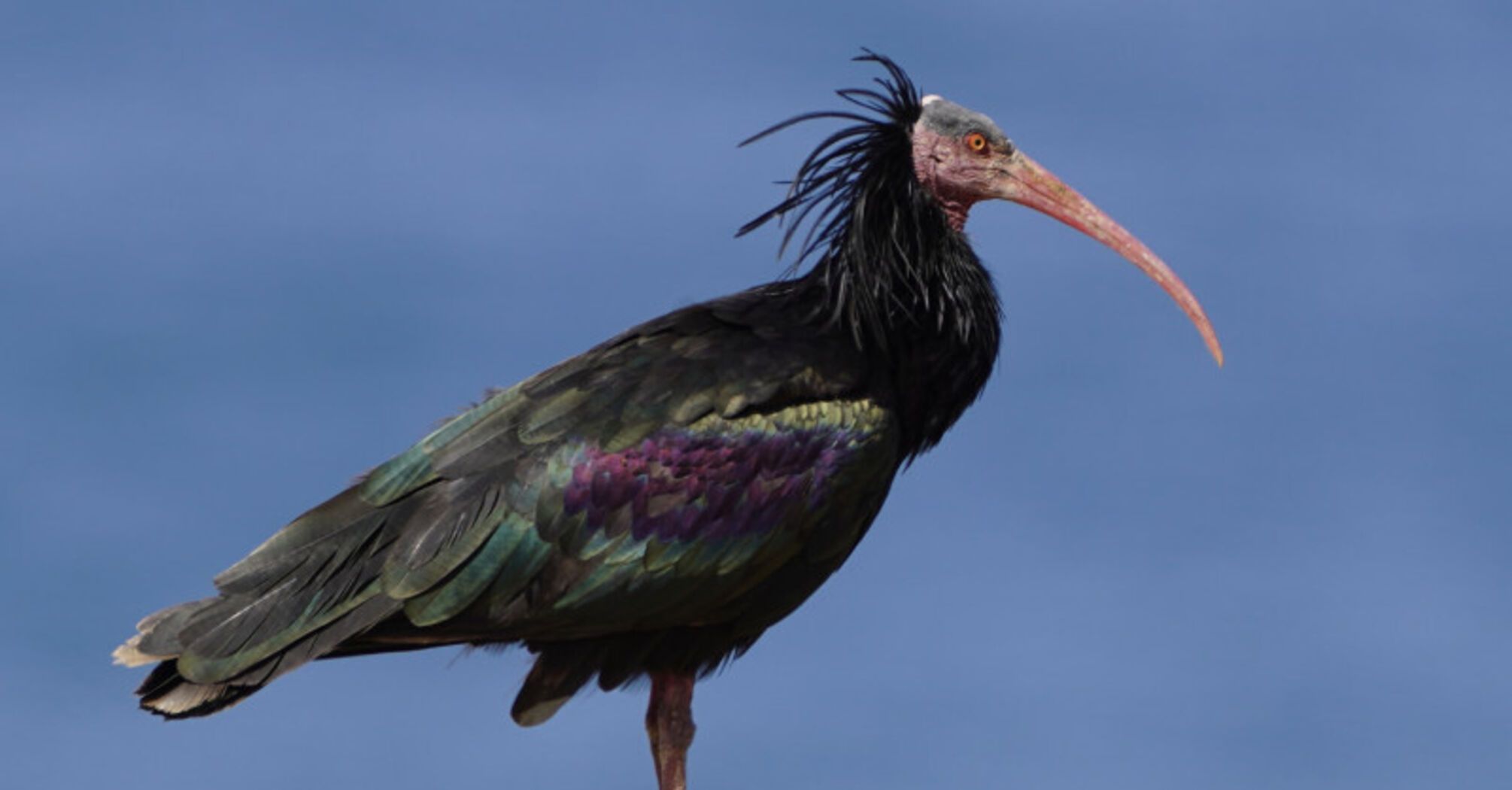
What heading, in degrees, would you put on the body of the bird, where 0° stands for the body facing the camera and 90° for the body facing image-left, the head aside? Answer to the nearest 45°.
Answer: approximately 270°
